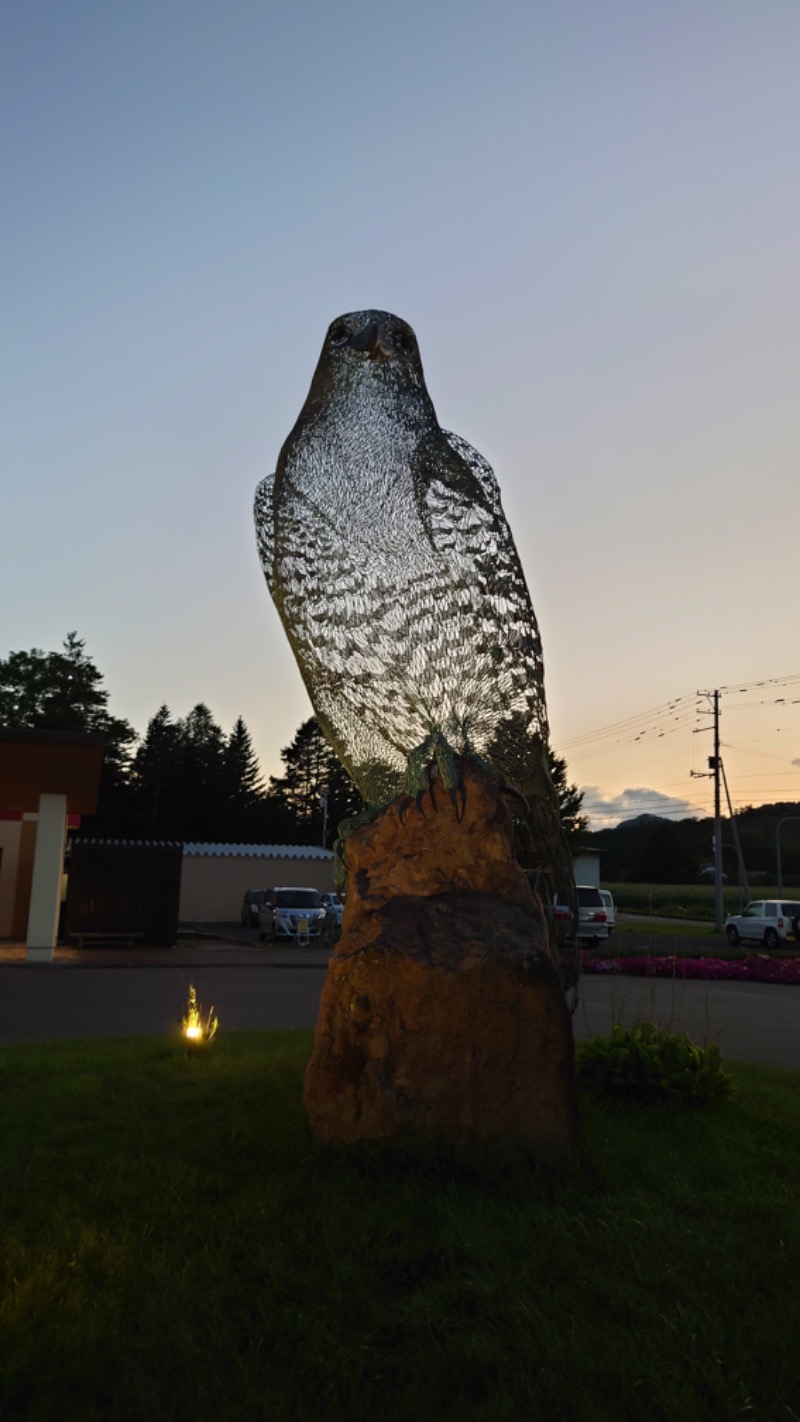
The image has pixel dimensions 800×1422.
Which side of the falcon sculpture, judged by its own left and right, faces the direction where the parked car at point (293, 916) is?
back

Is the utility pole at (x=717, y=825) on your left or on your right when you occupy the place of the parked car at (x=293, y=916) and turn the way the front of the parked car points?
on your left

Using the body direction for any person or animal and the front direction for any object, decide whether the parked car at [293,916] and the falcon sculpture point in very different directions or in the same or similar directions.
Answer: same or similar directions

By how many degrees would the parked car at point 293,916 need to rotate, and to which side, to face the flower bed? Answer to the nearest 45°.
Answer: approximately 45° to its left

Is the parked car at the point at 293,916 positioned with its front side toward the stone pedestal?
yes

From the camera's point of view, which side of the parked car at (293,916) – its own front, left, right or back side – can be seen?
front

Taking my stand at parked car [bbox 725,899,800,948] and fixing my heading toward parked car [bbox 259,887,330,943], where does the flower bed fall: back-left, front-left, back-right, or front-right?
front-left

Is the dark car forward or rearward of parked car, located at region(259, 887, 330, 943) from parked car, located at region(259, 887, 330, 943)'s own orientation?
rearward

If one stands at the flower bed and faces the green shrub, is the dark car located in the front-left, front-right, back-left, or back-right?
back-right

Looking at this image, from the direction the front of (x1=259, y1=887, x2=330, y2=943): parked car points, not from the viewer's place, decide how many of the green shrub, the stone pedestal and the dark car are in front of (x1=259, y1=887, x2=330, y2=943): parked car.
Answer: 2

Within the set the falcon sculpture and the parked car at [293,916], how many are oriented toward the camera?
2

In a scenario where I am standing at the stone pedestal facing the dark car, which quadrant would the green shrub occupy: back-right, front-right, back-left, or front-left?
front-right

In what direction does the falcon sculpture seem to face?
toward the camera

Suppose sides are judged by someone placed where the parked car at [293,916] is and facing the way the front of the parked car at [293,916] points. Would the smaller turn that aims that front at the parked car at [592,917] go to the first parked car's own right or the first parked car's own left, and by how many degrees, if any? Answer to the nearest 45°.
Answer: approximately 90° to the first parked car's own left
